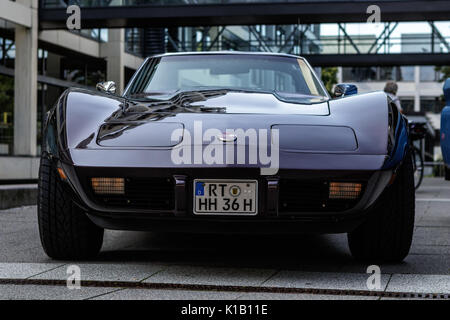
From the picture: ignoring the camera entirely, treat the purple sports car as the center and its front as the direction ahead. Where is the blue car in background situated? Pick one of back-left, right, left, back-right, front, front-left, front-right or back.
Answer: back-left

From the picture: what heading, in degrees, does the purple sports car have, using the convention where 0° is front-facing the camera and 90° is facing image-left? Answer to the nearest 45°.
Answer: approximately 0°
